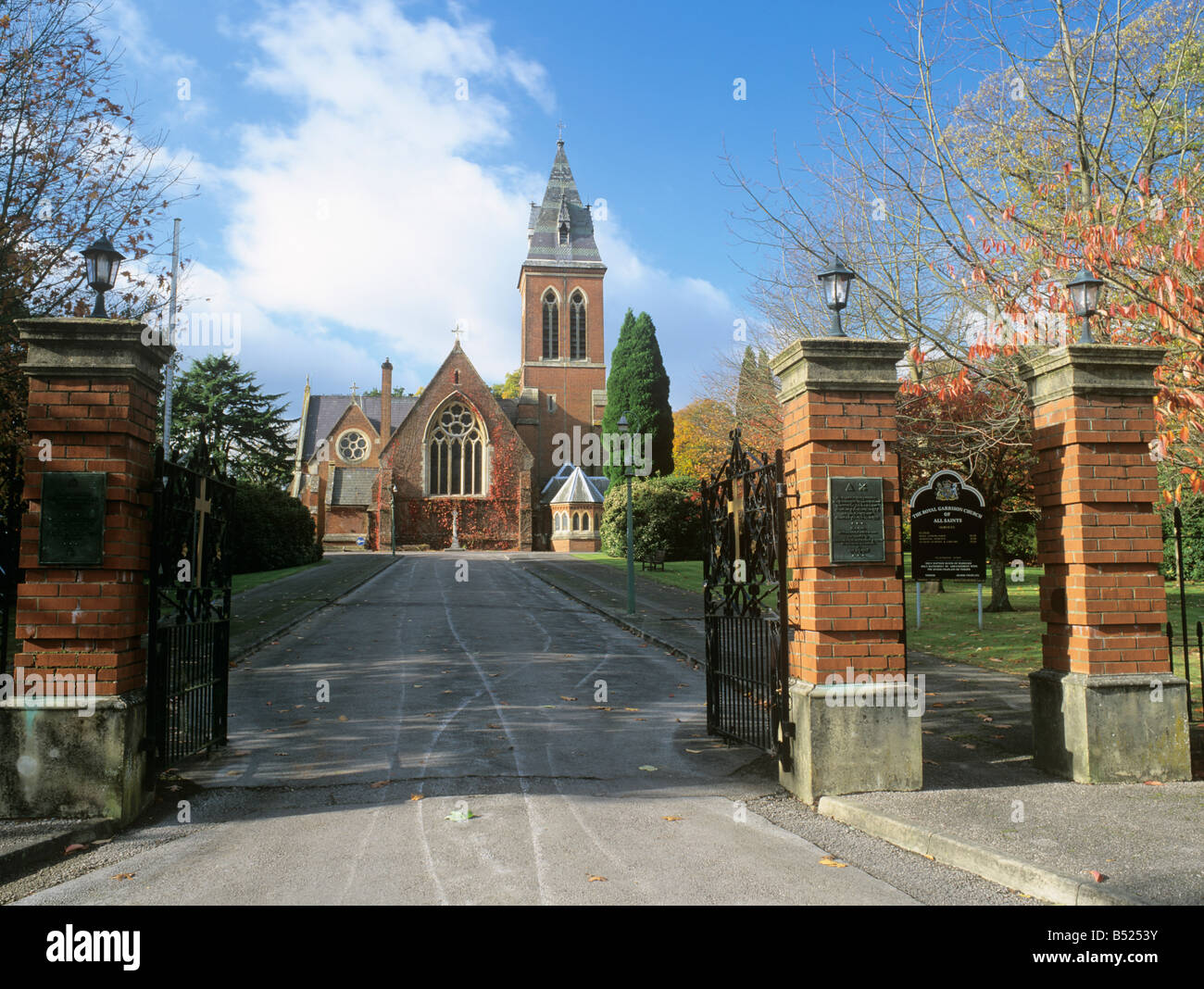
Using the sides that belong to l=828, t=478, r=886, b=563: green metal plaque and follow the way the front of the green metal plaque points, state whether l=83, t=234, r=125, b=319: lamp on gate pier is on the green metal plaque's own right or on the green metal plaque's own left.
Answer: on the green metal plaque's own right

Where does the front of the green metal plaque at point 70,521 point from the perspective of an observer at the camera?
facing the viewer

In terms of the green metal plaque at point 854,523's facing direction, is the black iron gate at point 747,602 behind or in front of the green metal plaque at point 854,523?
behind

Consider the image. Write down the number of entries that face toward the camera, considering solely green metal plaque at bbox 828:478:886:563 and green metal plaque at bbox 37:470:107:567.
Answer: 2

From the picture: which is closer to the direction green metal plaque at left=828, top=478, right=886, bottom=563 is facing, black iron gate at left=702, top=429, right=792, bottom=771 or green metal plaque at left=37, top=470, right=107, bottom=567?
the green metal plaque

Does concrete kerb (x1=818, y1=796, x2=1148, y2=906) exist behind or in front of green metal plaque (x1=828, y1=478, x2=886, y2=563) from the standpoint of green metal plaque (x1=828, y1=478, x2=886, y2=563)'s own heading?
in front

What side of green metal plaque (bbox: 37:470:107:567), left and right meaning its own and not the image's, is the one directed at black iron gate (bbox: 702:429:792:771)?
left

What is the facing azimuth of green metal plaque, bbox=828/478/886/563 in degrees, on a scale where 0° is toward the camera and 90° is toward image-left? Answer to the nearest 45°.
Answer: approximately 0°

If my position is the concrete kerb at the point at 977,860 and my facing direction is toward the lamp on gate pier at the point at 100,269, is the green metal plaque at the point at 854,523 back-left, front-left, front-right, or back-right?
front-right

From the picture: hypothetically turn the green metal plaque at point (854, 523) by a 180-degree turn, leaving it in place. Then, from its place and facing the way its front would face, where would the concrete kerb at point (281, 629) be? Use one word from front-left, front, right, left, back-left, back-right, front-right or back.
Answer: front-left
